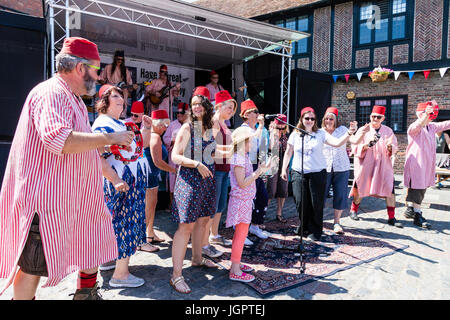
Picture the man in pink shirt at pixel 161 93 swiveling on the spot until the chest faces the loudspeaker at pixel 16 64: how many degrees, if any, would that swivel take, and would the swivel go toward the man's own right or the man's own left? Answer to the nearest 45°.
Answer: approximately 45° to the man's own right

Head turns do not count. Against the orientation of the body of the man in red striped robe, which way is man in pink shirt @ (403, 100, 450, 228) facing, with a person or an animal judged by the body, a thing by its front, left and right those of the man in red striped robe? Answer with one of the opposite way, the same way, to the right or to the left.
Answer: to the right

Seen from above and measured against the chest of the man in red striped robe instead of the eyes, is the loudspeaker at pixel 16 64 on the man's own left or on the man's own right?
on the man's own left

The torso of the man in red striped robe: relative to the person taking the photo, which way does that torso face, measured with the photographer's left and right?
facing to the right of the viewer

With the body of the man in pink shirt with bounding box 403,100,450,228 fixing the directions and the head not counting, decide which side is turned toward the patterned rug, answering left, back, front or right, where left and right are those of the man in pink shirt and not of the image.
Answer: right

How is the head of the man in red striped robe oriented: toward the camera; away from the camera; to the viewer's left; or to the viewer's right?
to the viewer's right

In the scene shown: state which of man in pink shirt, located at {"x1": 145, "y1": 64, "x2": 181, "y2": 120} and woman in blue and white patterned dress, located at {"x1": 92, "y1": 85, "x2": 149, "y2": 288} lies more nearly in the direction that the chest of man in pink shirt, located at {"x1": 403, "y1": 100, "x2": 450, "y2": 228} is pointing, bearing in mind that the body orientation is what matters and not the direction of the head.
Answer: the woman in blue and white patterned dress

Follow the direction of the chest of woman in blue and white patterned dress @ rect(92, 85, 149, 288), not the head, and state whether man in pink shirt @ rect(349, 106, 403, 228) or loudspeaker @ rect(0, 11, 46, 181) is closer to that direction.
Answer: the man in pink shirt

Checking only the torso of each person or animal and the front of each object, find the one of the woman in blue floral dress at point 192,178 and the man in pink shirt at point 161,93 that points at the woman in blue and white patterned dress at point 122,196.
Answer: the man in pink shirt

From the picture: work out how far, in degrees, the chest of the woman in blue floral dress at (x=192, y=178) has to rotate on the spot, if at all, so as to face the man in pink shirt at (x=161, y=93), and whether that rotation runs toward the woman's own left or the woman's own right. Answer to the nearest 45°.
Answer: approximately 135° to the woman's own left

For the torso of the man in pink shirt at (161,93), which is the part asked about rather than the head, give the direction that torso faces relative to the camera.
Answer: toward the camera

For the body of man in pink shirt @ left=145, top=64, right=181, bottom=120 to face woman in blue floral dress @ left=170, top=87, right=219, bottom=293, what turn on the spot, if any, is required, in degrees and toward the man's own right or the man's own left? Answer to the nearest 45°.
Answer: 0° — they already face them
